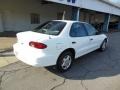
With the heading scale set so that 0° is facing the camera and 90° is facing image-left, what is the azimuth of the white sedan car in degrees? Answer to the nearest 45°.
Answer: approximately 225°
